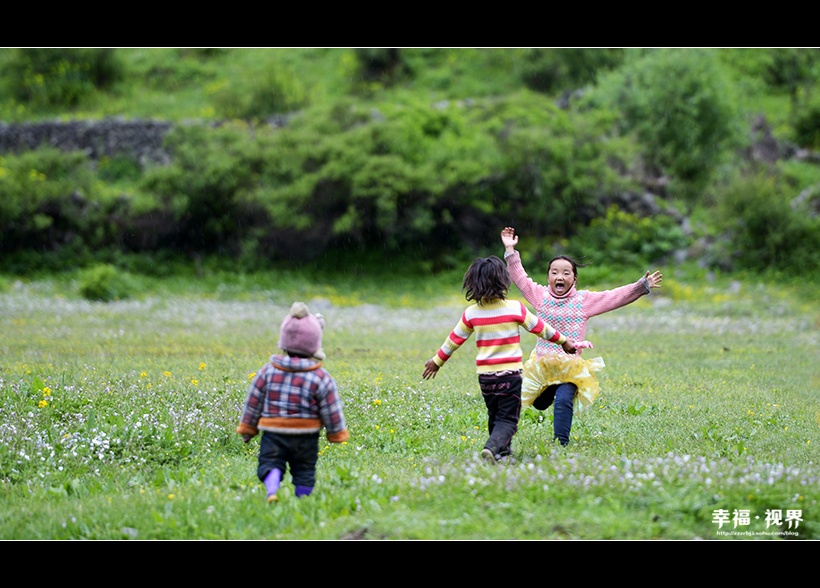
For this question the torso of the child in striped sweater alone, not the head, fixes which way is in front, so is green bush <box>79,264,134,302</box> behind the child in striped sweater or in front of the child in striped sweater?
in front

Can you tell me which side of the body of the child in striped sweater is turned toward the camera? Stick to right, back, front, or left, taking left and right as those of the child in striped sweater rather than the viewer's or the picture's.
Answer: back

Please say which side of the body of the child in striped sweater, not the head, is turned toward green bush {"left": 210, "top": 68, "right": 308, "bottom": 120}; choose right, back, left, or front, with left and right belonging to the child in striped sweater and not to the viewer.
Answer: front

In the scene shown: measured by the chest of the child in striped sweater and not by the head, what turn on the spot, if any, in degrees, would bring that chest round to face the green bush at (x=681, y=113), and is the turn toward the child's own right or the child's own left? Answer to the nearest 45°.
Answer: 0° — they already face it

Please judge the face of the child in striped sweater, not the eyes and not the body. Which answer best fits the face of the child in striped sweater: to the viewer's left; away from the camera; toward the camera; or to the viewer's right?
away from the camera

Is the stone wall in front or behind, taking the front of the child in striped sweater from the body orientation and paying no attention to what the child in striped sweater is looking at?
in front
